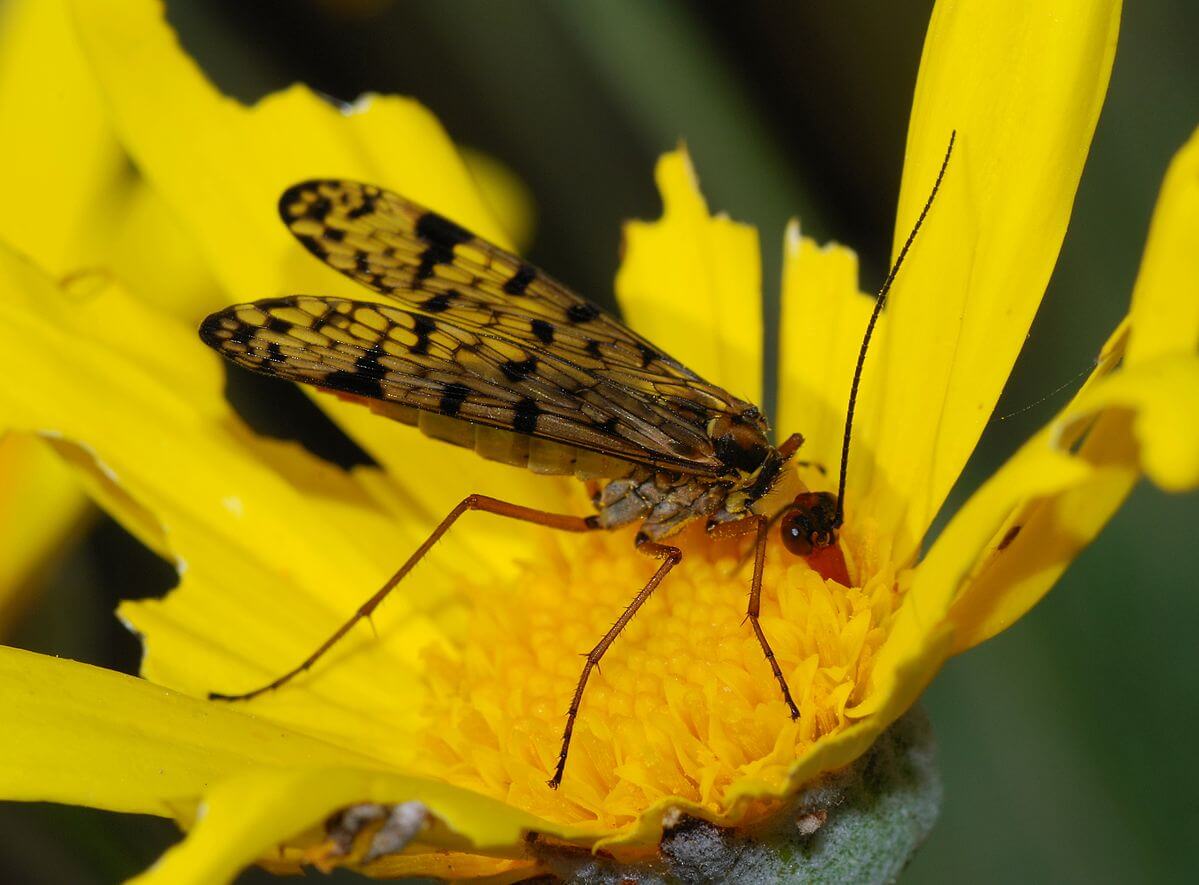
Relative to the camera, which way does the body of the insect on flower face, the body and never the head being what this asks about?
to the viewer's right
